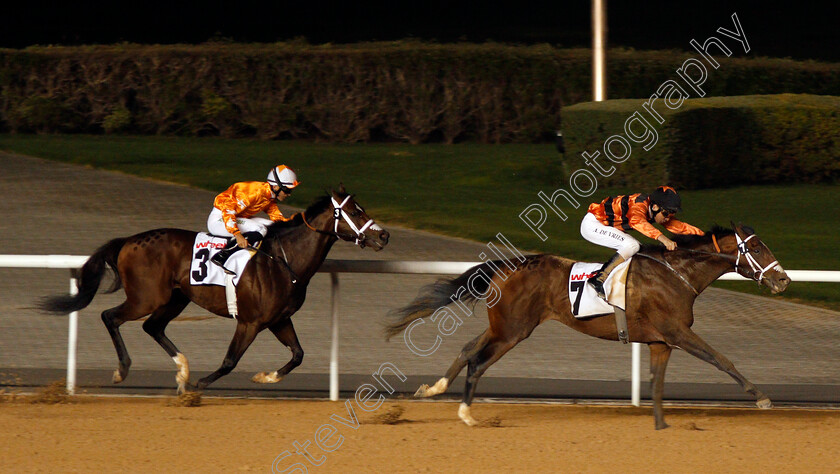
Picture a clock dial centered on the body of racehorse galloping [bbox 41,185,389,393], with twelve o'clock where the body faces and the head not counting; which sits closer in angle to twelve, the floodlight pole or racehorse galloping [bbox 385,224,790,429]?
the racehorse galloping

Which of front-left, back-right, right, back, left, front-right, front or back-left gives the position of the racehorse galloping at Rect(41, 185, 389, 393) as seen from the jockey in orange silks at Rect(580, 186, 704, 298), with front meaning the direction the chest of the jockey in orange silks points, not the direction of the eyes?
back

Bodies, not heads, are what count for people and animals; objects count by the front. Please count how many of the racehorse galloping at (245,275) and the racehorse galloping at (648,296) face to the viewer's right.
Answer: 2

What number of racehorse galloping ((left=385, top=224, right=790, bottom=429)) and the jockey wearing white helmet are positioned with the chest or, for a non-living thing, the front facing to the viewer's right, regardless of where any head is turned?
2

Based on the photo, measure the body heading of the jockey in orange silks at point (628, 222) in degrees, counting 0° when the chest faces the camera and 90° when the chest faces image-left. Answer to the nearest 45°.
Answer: approximately 270°

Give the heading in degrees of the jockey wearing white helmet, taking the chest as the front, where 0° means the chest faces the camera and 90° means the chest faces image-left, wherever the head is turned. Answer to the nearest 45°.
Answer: approximately 270°

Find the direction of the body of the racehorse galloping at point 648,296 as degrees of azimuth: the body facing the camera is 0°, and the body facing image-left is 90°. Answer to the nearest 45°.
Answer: approximately 270°

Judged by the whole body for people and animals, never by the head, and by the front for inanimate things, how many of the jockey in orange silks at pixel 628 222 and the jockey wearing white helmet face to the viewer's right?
2

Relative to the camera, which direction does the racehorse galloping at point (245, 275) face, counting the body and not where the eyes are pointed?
to the viewer's right
